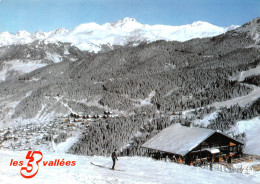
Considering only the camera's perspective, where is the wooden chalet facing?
facing the viewer and to the right of the viewer
